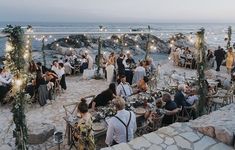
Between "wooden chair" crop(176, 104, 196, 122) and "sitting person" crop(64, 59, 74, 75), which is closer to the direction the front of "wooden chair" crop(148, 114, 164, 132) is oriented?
the sitting person

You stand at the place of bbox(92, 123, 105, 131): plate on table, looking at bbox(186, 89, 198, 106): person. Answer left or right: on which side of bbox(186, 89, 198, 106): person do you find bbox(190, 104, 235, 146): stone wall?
right

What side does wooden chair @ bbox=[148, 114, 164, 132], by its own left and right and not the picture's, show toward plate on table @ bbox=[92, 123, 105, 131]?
left

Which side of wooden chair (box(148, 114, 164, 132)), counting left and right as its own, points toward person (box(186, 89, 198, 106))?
right

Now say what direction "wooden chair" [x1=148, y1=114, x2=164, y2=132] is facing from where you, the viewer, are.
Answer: facing away from the viewer and to the left of the viewer

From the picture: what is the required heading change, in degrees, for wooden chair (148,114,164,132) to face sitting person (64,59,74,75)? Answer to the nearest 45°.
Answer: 0° — it already faces them

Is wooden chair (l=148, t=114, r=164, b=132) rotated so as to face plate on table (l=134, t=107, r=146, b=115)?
yes
